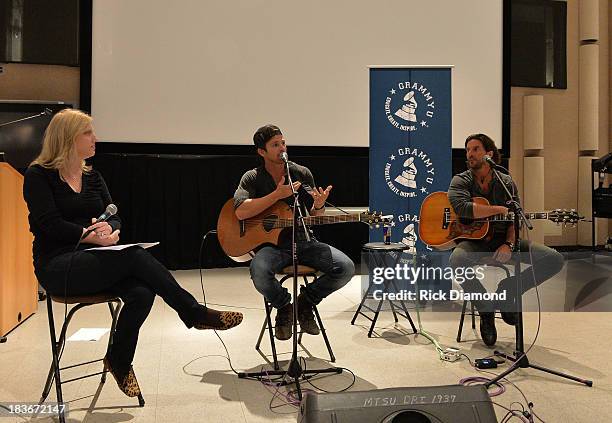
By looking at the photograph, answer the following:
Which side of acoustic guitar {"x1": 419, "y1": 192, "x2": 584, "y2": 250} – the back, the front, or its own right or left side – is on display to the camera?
front

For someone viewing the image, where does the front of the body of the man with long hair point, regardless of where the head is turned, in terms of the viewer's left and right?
facing the viewer

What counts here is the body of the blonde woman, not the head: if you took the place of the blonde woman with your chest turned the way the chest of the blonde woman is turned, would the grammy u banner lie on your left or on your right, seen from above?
on your left

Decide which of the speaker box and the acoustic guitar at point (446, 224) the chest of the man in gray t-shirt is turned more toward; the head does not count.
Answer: the speaker box

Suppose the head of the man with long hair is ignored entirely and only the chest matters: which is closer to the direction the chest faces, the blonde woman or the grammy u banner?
the blonde woman

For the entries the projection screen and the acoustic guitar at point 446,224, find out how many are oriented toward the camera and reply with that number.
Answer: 2

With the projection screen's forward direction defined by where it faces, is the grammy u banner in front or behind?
in front

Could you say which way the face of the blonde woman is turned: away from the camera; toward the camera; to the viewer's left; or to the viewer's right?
to the viewer's right

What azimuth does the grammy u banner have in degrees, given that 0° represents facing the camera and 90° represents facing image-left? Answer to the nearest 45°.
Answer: approximately 0°
